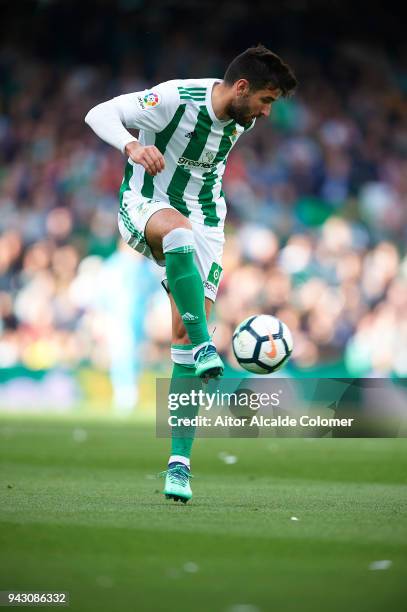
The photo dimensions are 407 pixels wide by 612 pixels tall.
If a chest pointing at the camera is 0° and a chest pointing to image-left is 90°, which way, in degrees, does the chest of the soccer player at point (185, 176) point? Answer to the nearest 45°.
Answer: approximately 315°
